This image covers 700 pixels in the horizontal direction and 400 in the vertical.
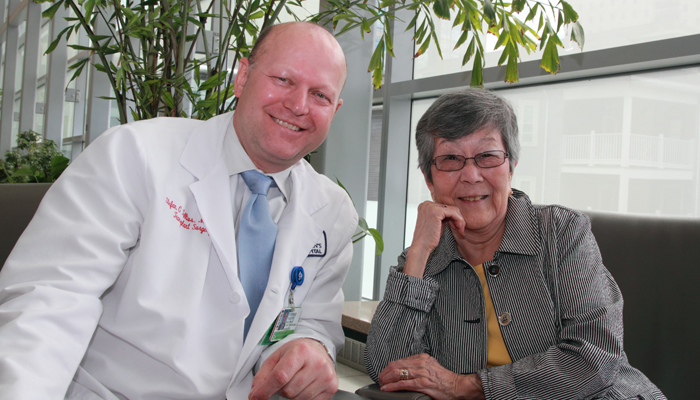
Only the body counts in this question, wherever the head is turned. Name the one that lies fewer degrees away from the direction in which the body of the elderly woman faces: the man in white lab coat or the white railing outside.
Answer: the man in white lab coat

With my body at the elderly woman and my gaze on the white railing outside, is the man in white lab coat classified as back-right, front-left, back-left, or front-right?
back-left

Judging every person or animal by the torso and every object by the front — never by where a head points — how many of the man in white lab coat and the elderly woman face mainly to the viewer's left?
0

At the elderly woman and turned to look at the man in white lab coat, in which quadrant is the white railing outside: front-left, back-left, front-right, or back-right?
back-right

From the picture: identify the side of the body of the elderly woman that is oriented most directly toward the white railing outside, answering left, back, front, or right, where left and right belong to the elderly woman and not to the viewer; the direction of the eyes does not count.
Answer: back

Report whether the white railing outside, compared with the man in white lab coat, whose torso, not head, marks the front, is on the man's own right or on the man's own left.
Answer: on the man's own left

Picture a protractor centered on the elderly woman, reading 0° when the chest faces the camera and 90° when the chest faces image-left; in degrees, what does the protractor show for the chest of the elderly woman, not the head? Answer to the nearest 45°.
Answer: approximately 0°
